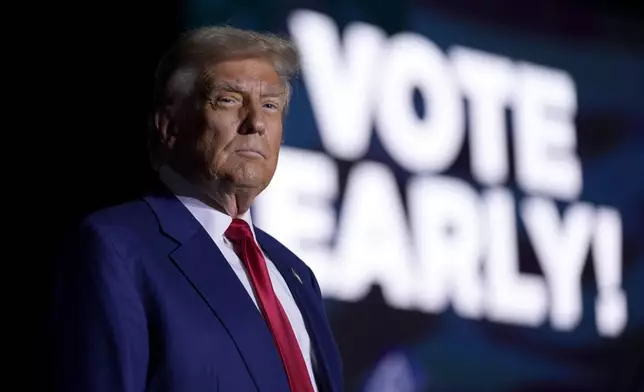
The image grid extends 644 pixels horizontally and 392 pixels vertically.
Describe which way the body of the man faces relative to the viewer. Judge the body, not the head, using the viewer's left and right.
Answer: facing the viewer and to the right of the viewer

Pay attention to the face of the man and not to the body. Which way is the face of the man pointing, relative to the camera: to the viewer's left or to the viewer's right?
to the viewer's right
